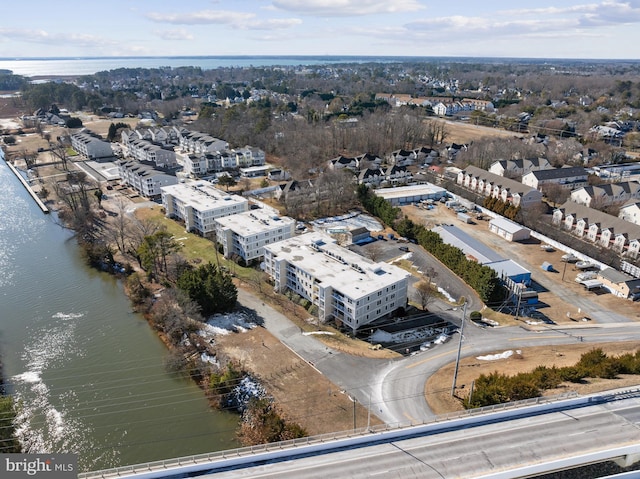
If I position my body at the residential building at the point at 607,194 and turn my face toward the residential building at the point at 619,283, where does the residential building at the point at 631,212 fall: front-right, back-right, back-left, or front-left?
front-left

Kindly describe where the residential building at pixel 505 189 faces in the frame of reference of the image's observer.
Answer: facing the viewer and to the left of the viewer

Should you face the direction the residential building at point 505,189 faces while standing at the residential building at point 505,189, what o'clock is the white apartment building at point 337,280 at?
The white apartment building is roughly at 11 o'clock from the residential building.

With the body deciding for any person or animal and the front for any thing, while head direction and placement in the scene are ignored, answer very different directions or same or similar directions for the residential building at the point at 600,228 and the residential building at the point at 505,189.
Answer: same or similar directions

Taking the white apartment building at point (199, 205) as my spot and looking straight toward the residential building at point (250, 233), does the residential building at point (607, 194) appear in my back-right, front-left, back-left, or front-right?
front-left

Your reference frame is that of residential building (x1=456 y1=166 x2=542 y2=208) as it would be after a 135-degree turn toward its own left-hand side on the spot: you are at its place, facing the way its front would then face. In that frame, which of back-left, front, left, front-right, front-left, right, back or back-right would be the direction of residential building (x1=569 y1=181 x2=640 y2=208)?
front

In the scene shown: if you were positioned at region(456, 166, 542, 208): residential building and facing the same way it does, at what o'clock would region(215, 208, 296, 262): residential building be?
region(215, 208, 296, 262): residential building is roughly at 12 o'clock from region(456, 166, 542, 208): residential building.

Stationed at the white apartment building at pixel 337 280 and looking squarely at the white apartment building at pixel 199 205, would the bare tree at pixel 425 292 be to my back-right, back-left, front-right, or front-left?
back-right

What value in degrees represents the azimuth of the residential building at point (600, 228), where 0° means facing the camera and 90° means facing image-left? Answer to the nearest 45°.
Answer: approximately 45°

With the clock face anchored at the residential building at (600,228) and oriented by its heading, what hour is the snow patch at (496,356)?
The snow patch is roughly at 11 o'clock from the residential building.

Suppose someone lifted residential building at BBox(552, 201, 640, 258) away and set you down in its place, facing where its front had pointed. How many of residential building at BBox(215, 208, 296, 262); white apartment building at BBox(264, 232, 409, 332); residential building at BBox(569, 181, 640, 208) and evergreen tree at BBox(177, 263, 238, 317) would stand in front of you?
3

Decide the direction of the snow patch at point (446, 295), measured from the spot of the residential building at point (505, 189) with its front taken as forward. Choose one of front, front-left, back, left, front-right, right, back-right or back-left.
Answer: front-left

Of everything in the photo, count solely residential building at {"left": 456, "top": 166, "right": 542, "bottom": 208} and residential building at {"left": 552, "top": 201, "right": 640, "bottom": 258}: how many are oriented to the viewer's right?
0

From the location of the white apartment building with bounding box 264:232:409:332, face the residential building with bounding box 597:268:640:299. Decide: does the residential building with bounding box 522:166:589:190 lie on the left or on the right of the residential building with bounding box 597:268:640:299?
left

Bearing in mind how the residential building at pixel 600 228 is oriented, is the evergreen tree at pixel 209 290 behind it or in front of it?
in front

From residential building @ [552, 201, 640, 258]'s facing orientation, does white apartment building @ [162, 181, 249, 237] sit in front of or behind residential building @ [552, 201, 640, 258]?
in front

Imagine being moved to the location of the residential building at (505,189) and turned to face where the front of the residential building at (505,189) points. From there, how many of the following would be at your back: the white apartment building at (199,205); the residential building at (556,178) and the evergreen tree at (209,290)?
1

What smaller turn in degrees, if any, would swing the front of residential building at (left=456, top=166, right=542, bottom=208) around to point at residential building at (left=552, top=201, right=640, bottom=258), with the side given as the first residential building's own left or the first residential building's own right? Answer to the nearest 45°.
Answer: approximately 90° to the first residential building's own left

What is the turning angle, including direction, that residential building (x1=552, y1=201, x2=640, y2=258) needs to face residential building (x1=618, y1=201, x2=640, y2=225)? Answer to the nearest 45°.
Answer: approximately 180°
